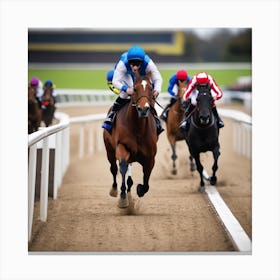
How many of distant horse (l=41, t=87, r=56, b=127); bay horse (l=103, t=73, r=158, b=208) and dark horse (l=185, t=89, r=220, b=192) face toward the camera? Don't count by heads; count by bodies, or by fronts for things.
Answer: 3

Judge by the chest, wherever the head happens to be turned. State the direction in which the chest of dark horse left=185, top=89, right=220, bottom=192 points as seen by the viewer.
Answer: toward the camera

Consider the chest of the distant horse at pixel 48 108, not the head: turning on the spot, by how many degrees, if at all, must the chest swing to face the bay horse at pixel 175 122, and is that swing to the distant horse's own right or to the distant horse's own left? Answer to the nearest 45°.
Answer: approximately 90° to the distant horse's own left

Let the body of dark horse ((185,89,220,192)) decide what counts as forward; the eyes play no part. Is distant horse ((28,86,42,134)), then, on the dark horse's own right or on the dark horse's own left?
on the dark horse's own right

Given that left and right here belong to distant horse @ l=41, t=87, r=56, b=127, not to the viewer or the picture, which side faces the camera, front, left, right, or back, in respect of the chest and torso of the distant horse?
front

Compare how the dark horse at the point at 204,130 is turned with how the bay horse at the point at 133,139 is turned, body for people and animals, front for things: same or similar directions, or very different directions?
same or similar directions

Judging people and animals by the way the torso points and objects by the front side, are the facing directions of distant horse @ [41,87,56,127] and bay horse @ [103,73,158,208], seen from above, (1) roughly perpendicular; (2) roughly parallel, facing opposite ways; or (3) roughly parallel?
roughly parallel

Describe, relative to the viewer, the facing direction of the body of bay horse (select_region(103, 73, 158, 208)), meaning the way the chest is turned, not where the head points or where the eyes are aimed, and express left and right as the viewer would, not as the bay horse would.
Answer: facing the viewer
